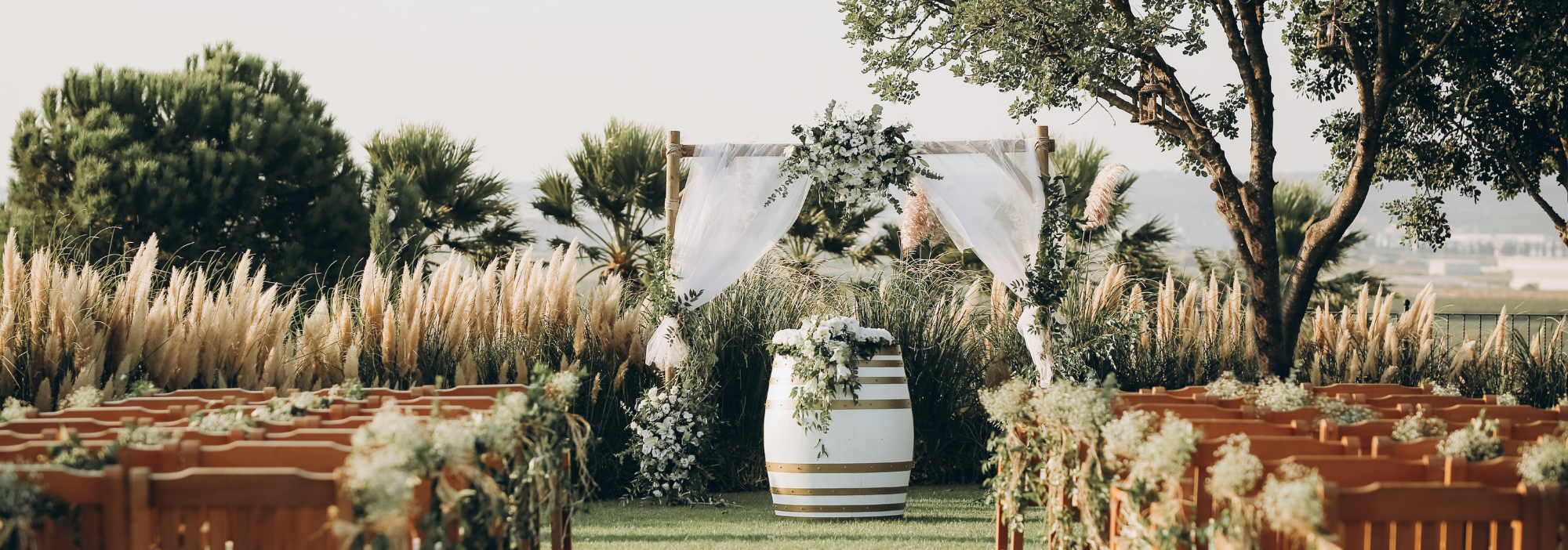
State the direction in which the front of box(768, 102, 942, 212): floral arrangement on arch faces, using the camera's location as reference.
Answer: facing the viewer

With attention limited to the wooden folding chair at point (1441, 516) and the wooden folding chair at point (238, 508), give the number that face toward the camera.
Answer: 0

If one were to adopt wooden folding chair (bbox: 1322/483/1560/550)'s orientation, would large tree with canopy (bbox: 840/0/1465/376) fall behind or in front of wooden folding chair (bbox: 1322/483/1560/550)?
in front

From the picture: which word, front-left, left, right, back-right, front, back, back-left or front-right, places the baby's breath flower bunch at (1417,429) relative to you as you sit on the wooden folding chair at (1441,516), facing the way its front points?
front

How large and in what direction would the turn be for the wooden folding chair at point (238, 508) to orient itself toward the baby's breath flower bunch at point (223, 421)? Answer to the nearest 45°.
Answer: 0° — it already faces it

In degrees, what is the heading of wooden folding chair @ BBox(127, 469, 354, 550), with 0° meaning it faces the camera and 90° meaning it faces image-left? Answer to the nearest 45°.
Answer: approximately 180°

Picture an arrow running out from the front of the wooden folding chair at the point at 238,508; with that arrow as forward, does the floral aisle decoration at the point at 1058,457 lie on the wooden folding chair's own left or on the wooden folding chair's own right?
on the wooden folding chair's own right

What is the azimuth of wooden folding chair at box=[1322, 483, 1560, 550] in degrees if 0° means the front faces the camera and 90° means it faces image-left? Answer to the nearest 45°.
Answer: approximately 180°

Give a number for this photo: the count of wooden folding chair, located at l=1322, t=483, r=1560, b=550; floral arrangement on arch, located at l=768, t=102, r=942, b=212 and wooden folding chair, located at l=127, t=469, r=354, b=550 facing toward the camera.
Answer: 1

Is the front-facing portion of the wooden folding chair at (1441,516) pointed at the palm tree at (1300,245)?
yes

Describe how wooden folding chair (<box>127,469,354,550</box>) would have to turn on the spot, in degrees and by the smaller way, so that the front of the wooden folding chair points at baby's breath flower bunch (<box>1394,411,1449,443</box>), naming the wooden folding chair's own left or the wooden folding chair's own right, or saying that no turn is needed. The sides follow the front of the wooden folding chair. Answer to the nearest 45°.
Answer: approximately 90° to the wooden folding chair's own right

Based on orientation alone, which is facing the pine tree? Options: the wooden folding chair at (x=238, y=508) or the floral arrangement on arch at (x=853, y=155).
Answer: the wooden folding chair

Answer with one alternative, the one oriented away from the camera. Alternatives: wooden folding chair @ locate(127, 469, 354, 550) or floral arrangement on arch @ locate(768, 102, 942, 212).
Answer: the wooden folding chair

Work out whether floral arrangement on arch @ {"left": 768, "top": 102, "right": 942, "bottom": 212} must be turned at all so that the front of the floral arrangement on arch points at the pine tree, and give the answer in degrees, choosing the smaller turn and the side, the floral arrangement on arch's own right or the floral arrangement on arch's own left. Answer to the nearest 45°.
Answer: approximately 135° to the floral arrangement on arch's own right
